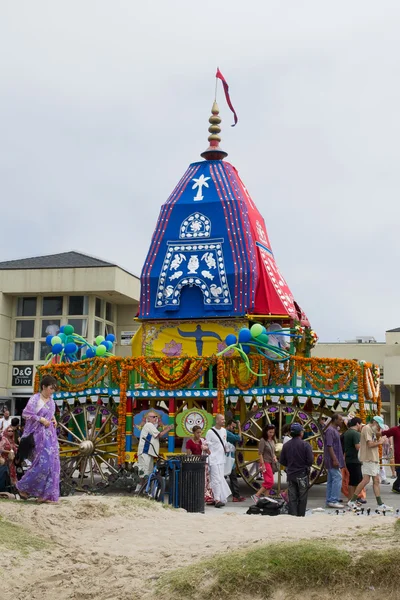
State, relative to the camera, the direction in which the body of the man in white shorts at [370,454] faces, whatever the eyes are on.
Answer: to the viewer's right

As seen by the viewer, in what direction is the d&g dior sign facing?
toward the camera

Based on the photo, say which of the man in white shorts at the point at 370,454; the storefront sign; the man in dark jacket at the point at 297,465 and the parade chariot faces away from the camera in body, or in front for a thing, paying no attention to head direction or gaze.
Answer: the man in dark jacket

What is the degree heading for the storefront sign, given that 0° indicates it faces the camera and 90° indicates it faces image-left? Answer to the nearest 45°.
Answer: approximately 0°

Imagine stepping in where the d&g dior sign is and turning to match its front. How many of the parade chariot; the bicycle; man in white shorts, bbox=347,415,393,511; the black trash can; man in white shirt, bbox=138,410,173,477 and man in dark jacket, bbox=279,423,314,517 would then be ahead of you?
6

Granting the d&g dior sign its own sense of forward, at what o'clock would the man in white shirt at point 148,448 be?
The man in white shirt is roughly at 12 o'clock from the d&g dior sign.

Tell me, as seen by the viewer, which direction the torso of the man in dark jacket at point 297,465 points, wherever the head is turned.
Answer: away from the camera

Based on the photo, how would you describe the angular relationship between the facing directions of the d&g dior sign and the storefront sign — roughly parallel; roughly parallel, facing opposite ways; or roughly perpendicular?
roughly parallel

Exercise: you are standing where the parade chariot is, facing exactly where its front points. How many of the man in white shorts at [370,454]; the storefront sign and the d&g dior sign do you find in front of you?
1
